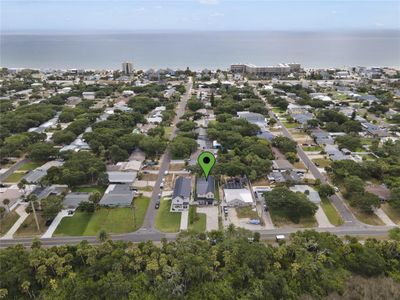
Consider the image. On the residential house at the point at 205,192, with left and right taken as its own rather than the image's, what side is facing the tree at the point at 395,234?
left

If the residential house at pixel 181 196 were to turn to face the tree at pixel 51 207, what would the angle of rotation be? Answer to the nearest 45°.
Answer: approximately 90° to its right

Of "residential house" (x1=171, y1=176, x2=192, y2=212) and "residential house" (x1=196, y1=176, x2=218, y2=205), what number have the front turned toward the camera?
2

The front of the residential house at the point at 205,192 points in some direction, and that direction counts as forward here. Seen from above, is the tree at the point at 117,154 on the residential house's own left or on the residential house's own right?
on the residential house's own right

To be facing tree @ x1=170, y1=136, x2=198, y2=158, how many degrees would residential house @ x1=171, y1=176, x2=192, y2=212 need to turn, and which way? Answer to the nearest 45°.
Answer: approximately 180°

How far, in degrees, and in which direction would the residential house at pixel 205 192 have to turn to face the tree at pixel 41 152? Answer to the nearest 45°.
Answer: approximately 90° to its right

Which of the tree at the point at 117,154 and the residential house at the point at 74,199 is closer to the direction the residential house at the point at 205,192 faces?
the residential house

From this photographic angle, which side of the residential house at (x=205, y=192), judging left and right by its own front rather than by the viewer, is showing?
front

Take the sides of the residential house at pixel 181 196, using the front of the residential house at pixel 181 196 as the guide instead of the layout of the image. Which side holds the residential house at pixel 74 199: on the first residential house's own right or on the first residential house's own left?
on the first residential house's own right

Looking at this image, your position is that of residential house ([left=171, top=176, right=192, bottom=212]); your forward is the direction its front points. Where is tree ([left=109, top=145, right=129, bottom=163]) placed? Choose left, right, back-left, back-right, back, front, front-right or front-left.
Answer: back-right

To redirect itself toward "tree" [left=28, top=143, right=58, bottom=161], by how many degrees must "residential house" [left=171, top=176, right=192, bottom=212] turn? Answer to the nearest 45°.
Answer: approximately 135° to its right

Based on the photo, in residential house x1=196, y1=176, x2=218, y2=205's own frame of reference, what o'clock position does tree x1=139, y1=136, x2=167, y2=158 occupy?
The tree is roughly at 5 o'clock from the residential house.

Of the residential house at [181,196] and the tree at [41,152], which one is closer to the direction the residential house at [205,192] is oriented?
the residential house

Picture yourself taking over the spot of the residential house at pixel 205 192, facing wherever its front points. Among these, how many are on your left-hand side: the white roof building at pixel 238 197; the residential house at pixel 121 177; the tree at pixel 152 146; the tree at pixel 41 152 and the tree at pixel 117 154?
1

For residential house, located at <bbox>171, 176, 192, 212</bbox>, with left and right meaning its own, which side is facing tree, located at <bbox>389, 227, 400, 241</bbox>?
left

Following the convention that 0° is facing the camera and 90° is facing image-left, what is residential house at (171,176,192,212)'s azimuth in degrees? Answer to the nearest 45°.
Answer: approximately 0°
